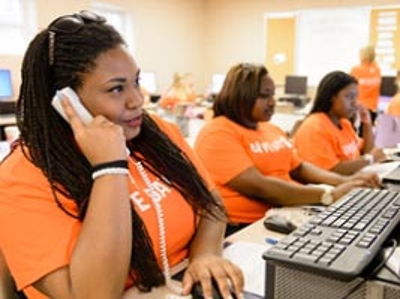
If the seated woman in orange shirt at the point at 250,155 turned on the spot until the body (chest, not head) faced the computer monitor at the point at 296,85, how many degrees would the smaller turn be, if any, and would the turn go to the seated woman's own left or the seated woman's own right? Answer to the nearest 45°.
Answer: approximately 135° to the seated woman's own left

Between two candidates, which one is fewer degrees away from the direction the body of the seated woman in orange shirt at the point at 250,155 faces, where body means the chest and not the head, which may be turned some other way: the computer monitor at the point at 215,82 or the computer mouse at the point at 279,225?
the computer mouse

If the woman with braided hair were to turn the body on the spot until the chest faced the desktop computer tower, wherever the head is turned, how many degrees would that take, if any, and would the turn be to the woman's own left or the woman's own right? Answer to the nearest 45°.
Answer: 0° — they already face it

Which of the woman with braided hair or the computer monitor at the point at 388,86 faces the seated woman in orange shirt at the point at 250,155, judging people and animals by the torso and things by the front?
the computer monitor

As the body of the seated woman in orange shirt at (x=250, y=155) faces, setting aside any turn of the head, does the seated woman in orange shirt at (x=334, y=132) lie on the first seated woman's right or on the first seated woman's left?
on the first seated woman's left

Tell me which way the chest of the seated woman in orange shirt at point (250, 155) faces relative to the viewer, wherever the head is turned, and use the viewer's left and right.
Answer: facing the viewer and to the right of the viewer

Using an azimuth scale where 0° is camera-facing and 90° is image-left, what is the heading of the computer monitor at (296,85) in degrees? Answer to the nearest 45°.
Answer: approximately 0°
